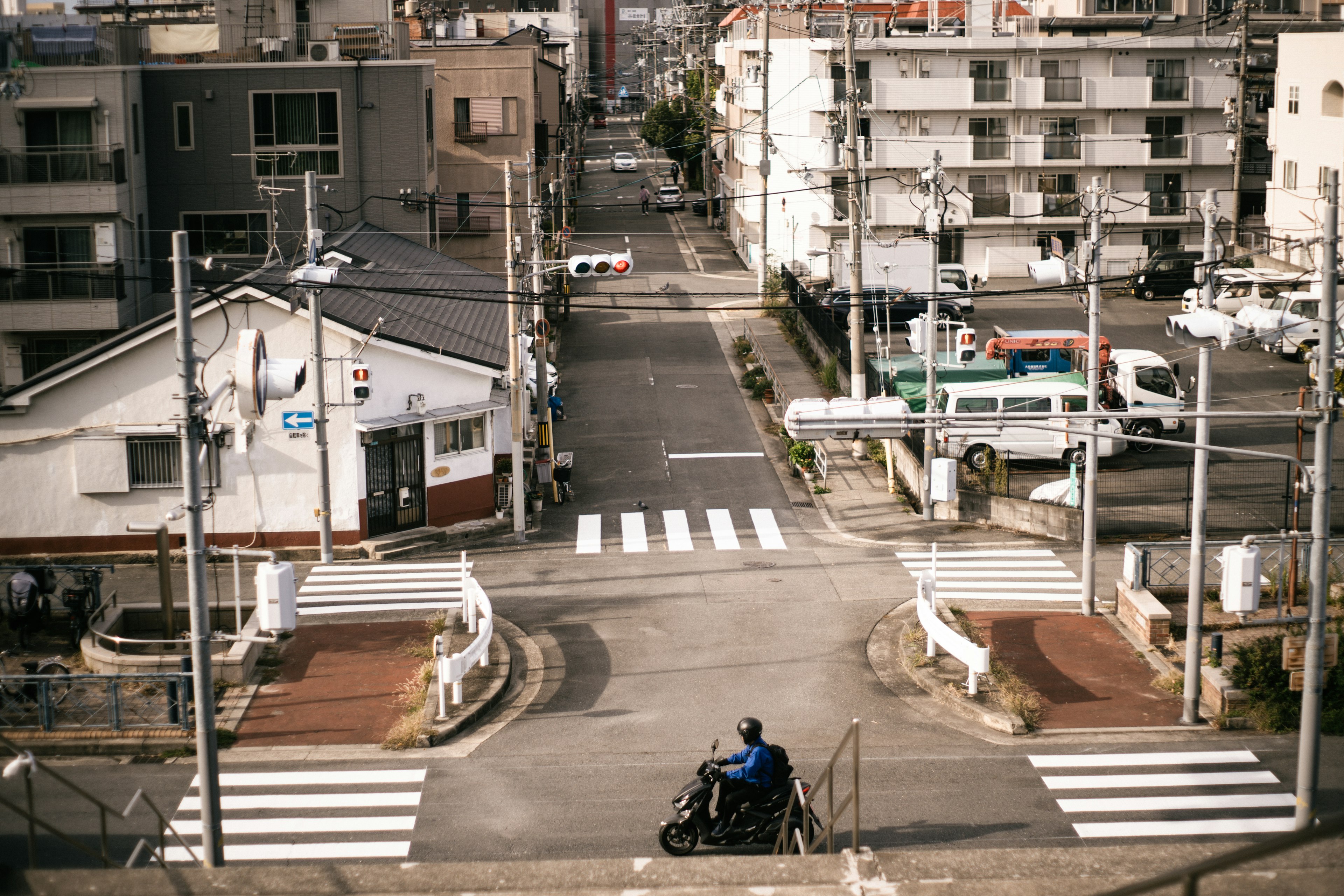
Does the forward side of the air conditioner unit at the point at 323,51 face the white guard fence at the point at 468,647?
yes

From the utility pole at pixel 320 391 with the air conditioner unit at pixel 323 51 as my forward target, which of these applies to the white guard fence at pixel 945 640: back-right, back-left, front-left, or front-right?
back-right

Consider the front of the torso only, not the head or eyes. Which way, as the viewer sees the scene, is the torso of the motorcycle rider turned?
to the viewer's left

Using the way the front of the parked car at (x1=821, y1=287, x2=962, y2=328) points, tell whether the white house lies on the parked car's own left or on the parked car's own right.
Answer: on the parked car's own right

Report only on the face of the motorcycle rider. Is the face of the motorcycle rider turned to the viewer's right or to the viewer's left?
to the viewer's left

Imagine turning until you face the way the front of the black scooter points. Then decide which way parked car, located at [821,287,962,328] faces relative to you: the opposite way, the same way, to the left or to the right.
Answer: the opposite way

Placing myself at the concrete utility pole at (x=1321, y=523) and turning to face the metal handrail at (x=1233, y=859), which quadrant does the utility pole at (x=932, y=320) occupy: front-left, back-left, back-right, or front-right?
back-right

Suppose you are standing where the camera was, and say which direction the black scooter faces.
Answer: facing to the left of the viewer

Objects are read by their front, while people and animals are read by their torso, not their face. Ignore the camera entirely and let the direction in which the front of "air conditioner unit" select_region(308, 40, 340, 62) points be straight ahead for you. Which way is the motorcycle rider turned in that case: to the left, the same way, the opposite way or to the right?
to the right

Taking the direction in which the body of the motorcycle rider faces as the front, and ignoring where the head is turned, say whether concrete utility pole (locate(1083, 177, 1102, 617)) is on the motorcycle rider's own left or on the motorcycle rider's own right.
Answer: on the motorcycle rider's own right

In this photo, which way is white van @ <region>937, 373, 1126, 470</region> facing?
to the viewer's right
